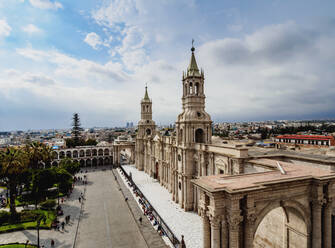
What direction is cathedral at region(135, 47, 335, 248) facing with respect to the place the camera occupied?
facing the viewer and to the left of the viewer

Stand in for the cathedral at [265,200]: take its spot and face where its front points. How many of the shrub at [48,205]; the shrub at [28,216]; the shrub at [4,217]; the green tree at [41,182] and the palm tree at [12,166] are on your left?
0

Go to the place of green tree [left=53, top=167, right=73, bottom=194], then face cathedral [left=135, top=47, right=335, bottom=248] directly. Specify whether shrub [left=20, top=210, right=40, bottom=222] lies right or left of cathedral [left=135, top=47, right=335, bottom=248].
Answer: right

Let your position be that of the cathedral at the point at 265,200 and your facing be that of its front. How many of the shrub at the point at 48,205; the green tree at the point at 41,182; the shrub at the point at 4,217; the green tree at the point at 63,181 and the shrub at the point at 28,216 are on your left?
0

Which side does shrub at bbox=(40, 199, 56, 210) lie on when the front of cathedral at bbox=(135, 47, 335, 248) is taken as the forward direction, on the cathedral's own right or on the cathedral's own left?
on the cathedral's own right

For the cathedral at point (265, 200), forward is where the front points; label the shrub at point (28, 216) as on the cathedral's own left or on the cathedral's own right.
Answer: on the cathedral's own right

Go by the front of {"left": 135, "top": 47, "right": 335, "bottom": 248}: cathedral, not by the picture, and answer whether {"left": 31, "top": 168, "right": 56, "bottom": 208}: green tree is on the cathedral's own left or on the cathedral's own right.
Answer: on the cathedral's own right

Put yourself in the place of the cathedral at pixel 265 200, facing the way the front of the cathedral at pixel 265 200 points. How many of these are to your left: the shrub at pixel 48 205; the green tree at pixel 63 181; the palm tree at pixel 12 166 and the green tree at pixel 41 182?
0

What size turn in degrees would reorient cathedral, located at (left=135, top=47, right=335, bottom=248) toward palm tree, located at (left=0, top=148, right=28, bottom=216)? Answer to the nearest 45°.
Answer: approximately 45° to its right
